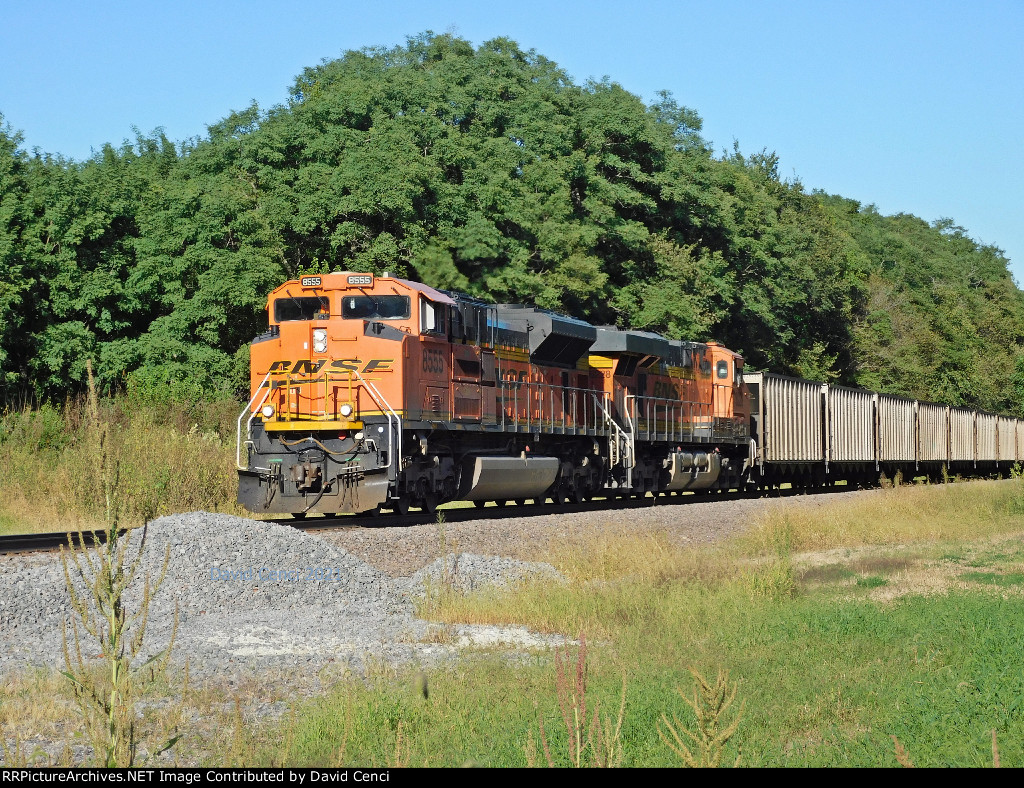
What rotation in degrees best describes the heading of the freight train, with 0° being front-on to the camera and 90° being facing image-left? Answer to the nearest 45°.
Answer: approximately 45°

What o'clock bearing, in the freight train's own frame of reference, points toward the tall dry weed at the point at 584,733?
The tall dry weed is roughly at 10 o'clock from the freight train.
